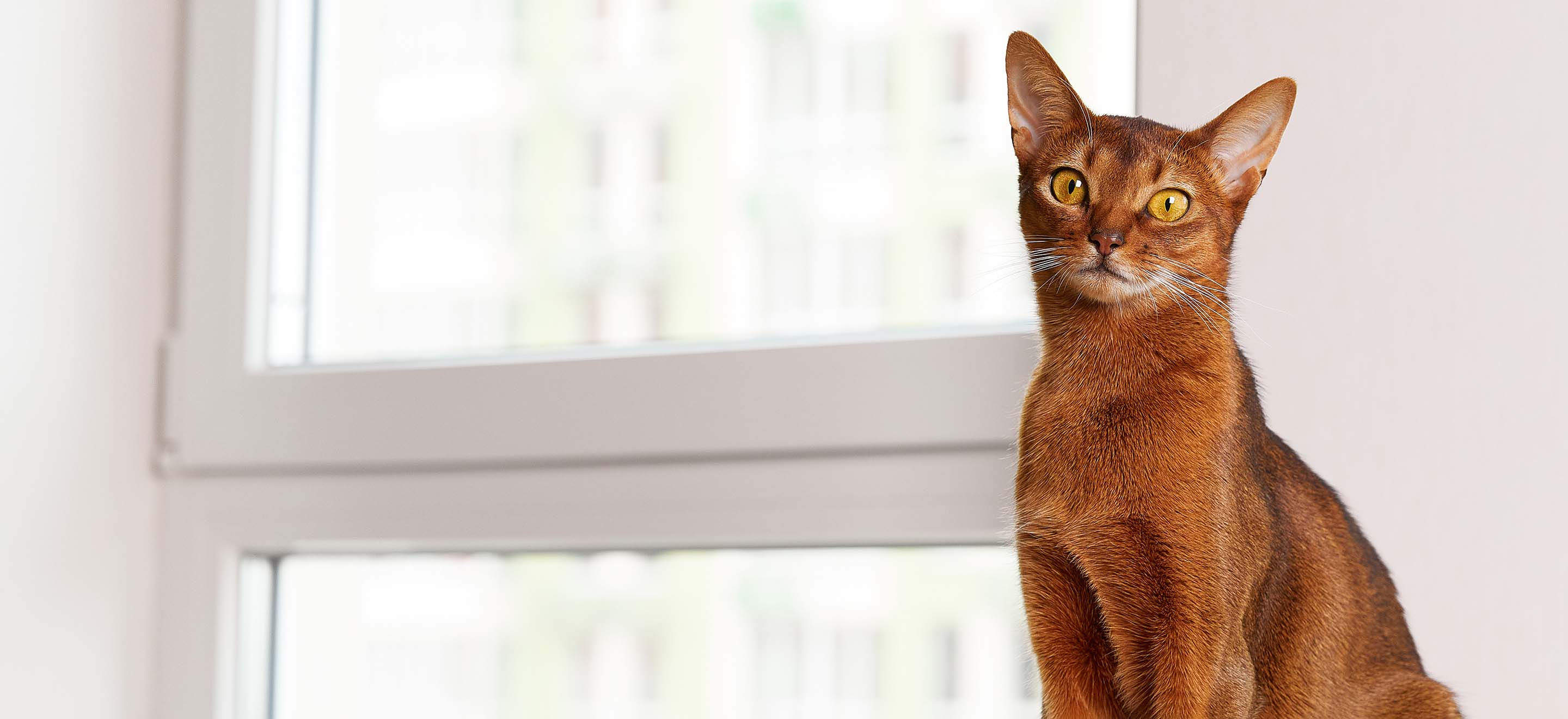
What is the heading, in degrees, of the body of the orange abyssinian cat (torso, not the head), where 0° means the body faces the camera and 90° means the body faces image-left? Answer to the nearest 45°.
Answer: approximately 45°

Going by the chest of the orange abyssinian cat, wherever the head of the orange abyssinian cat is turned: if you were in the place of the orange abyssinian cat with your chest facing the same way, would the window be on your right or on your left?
on your right
